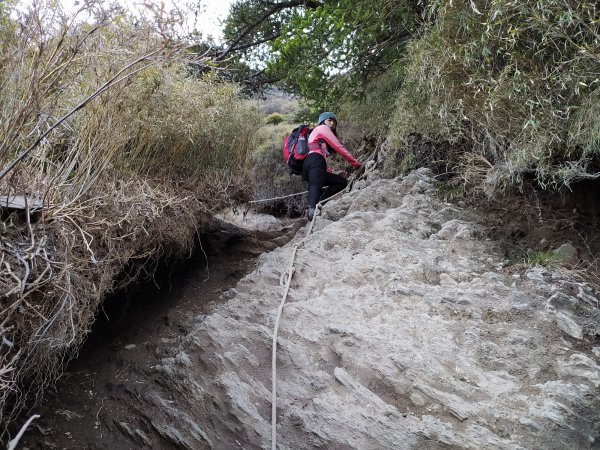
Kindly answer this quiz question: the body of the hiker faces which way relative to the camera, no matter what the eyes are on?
to the viewer's right
